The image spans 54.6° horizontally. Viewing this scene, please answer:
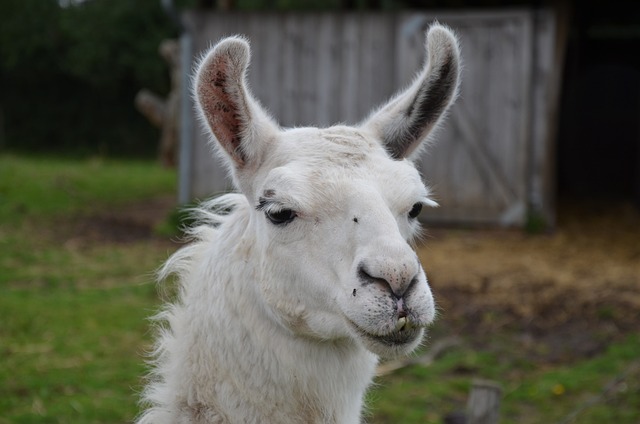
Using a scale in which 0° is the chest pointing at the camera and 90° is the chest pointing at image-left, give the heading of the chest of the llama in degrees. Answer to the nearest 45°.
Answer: approximately 315°

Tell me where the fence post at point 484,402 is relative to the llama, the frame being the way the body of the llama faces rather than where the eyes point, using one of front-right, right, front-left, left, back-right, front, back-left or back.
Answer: left
